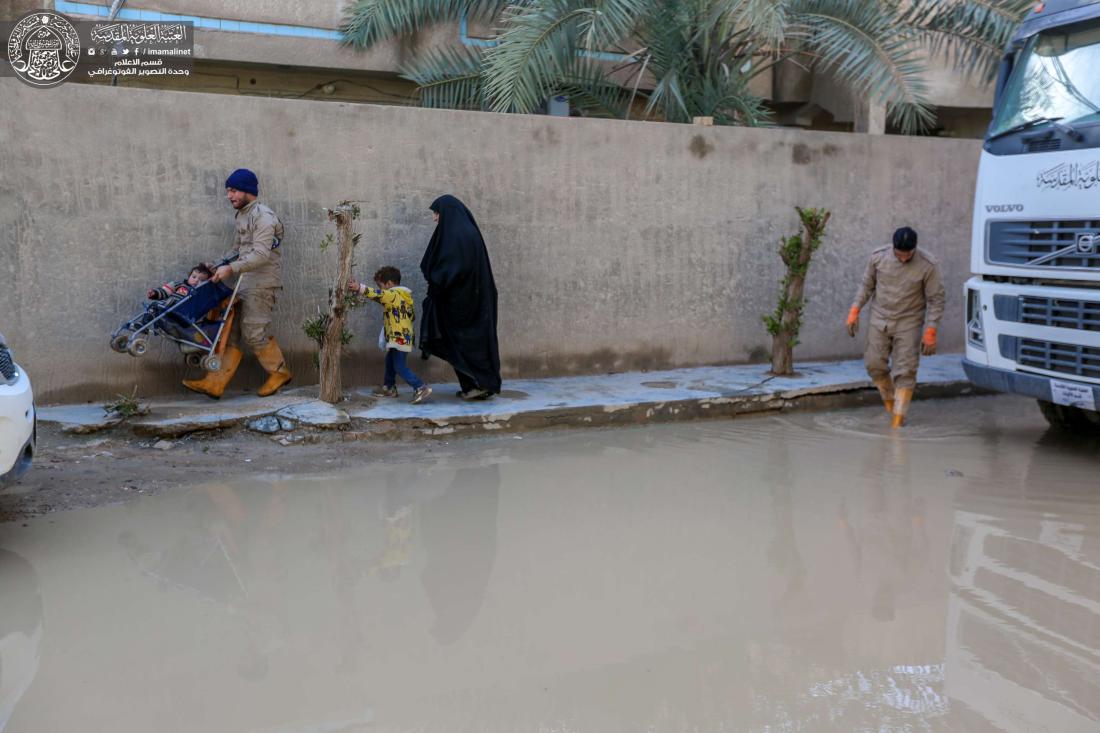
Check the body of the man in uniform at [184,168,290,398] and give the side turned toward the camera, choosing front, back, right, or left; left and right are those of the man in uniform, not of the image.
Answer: left

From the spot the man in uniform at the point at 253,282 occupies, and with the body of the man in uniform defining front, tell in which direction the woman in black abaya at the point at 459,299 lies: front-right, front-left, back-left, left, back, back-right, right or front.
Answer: back

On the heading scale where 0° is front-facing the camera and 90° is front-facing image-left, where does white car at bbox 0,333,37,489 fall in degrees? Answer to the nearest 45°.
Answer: approximately 315°

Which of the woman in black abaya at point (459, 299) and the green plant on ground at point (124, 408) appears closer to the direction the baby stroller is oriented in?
the green plant on ground

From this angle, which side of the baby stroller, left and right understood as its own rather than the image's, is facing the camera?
left

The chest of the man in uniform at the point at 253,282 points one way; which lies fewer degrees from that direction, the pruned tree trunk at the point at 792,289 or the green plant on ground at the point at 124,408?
the green plant on ground

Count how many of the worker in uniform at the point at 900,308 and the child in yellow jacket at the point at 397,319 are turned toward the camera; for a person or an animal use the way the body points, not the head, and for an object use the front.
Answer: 1

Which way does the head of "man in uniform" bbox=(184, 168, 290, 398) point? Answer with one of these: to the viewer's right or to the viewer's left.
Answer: to the viewer's left

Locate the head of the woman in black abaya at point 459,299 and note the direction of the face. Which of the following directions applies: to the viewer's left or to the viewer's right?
to the viewer's left

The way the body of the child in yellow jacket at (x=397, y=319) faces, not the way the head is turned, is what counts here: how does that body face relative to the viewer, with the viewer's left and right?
facing to the left of the viewer

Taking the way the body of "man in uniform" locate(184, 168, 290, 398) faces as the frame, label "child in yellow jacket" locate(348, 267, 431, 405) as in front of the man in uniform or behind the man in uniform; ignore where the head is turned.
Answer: behind

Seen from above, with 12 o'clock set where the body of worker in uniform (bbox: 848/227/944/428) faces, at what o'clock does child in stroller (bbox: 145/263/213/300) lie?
The child in stroller is roughly at 2 o'clock from the worker in uniform.

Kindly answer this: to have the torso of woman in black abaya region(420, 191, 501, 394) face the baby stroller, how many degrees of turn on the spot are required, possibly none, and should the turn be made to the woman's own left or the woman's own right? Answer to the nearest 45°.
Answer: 0° — they already face it

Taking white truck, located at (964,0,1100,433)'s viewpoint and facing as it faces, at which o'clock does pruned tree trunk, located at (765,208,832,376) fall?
The pruned tree trunk is roughly at 3 o'clock from the white truck.

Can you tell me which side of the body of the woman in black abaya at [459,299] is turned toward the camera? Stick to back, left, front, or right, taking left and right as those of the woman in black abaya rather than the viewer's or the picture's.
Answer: left

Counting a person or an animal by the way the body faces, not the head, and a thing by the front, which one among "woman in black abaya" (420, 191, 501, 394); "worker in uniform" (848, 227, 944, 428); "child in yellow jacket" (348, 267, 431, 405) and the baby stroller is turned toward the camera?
the worker in uniform

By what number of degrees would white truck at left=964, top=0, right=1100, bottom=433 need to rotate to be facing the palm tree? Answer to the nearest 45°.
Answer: approximately 90° to its right

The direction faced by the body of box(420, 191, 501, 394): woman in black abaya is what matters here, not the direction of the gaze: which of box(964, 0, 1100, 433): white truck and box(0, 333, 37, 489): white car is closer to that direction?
the white car
